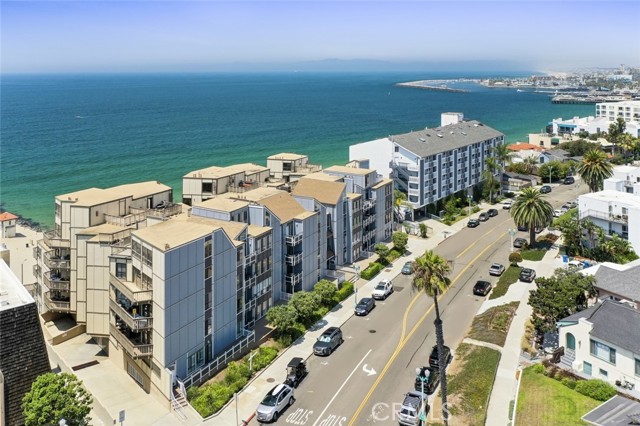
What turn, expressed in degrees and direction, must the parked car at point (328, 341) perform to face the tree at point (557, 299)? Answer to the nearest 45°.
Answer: approximately 135° to its left

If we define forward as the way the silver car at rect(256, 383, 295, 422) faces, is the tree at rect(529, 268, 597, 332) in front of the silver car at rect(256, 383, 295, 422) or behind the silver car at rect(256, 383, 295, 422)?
behind

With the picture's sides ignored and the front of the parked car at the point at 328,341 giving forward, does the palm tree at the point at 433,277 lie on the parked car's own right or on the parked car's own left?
on the parked car's own left

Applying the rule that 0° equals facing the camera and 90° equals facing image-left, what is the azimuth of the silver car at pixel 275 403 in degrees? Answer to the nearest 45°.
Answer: approximately 45°

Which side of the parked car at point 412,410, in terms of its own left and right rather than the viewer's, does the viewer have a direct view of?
back

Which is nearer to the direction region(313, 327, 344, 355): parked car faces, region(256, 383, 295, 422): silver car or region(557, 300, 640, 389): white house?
the silver car

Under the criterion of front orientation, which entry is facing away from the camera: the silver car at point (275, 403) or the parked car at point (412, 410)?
the parked car

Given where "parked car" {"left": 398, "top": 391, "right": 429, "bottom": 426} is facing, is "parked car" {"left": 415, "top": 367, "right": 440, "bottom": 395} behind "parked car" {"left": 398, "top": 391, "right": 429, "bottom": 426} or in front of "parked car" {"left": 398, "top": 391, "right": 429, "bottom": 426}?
in front

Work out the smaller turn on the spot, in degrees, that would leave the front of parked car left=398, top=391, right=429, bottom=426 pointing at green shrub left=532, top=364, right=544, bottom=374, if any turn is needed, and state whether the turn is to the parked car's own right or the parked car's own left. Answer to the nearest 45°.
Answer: approximately 45° to the parked car's own right

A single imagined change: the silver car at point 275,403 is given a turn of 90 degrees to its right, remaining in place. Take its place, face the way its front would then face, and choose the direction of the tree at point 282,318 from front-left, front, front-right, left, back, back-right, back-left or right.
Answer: front-right
